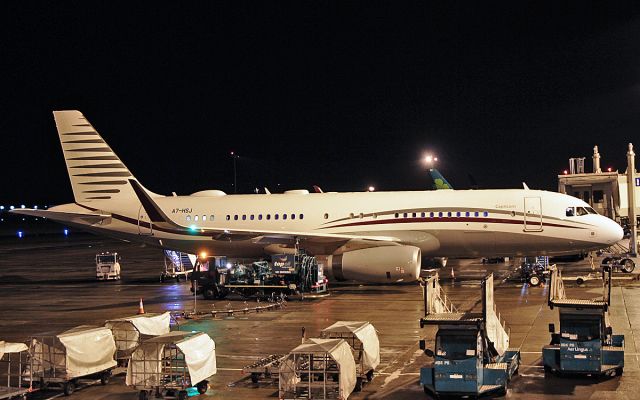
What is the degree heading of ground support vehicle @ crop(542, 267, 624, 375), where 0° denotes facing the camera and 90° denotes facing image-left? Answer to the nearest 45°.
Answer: approximately 0°

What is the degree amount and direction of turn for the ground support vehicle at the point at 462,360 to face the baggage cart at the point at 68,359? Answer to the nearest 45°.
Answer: approximately 90° to its right

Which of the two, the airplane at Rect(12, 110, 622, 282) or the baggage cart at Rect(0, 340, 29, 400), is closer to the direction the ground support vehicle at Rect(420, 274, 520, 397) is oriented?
the baggage cart

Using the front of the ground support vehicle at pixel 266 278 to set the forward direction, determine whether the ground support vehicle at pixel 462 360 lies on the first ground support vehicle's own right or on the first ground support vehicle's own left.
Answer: on the first ground support vehicle's own left

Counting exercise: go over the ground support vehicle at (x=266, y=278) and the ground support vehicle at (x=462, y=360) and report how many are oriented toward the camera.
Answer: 1

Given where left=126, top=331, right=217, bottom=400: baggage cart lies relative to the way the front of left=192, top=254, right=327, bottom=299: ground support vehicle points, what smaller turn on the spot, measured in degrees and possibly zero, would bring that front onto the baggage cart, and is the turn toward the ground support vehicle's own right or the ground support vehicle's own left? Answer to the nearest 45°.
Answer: approximately 90° to the ground support vehicle's own left

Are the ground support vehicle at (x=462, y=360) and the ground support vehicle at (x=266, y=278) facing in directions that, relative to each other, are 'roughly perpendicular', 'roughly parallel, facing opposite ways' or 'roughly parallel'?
roughly perpendicular

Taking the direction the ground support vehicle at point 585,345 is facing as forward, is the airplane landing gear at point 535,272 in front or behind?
behind

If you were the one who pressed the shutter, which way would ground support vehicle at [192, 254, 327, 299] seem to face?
facing to the left of the viewer

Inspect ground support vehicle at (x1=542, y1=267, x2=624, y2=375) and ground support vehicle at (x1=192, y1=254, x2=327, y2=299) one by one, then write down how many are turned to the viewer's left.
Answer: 1
